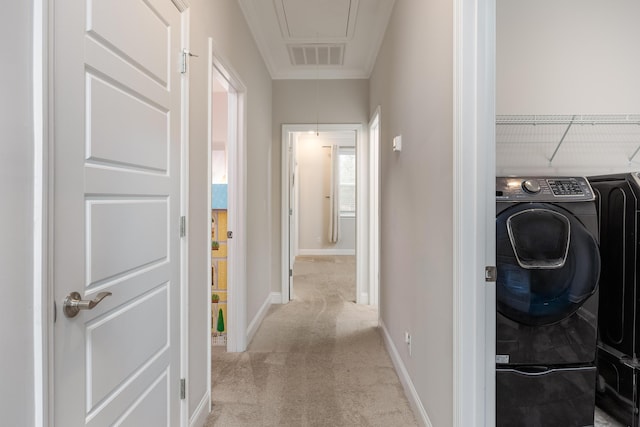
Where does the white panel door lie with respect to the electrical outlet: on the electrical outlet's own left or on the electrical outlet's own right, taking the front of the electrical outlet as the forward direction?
on the electrical outlet's own left

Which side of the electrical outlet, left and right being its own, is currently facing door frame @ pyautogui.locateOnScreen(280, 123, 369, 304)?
right

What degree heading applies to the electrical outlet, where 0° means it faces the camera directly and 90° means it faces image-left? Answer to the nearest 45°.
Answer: approximately 90°
